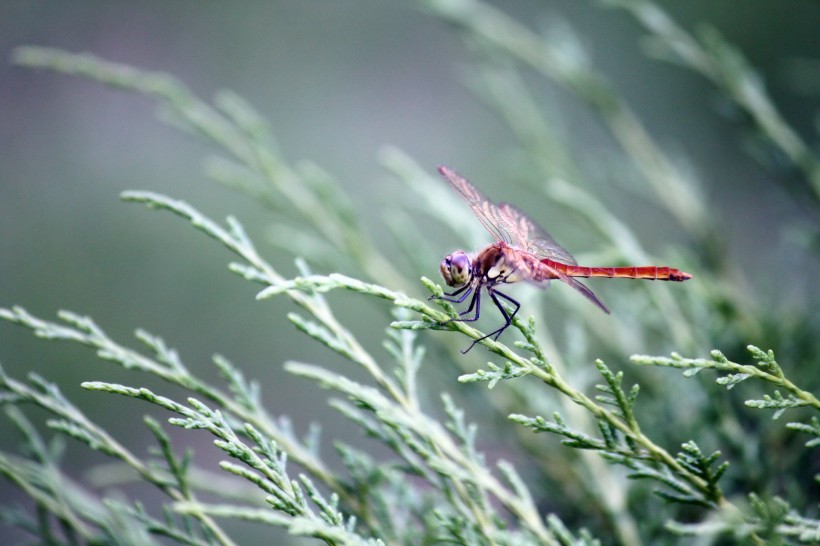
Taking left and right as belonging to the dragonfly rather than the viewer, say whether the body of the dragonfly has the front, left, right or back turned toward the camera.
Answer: left
